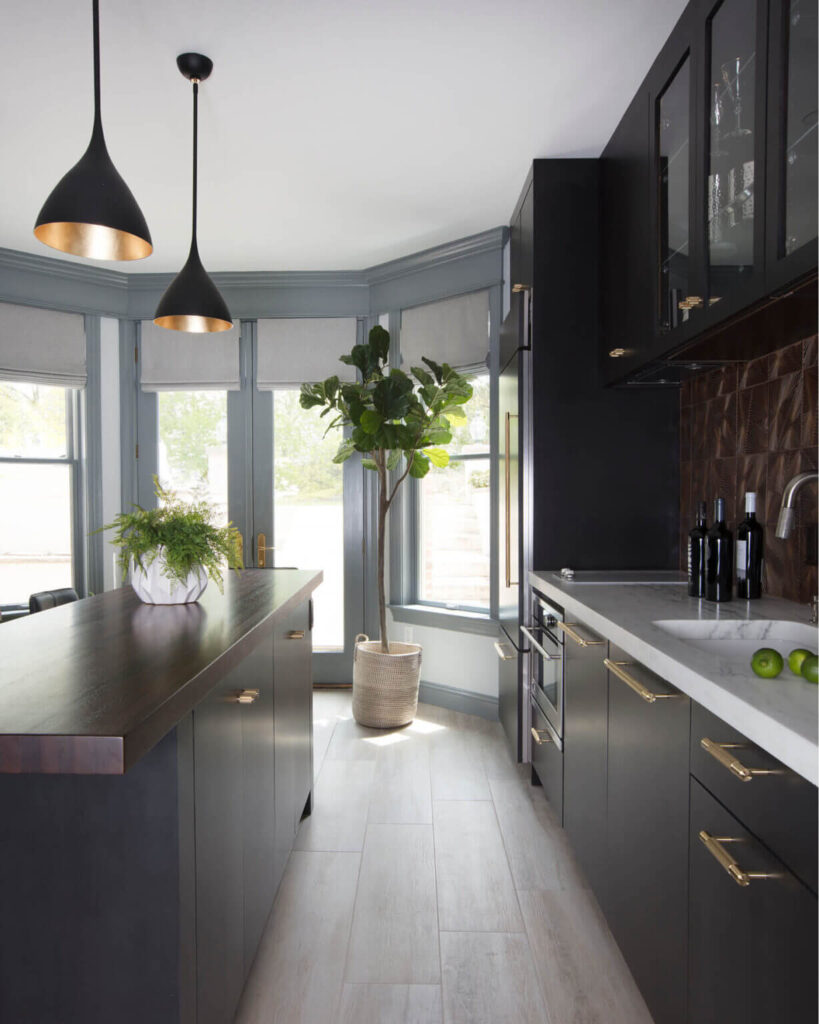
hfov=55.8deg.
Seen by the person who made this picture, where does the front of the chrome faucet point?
facing to the left of the viewer

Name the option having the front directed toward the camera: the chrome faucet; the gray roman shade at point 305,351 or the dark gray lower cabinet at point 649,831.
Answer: the gray roman shade

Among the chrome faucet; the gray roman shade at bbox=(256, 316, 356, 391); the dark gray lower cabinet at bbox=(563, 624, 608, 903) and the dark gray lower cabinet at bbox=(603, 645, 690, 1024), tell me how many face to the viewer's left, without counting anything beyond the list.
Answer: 3

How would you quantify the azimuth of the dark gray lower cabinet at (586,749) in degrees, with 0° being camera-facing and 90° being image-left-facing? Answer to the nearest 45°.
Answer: approximately 90°

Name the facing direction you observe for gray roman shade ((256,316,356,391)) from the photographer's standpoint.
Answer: facing the viewer

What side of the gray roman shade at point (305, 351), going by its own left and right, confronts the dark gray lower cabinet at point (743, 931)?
front

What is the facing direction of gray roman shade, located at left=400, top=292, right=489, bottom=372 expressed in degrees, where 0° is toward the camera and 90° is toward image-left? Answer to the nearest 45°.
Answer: approximately 45°

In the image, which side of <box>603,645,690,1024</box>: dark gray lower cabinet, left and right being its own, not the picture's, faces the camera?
left

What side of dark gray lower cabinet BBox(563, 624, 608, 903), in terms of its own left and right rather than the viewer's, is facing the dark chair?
front

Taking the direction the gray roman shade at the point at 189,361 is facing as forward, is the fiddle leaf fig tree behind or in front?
in front

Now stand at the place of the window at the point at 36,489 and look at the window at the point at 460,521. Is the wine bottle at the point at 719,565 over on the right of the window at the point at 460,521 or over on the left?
right

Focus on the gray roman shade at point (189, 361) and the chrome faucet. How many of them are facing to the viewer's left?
1

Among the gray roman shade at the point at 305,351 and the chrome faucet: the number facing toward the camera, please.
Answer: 1

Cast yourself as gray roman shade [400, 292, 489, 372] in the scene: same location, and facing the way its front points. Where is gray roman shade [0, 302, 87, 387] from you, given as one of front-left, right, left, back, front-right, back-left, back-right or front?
front-right

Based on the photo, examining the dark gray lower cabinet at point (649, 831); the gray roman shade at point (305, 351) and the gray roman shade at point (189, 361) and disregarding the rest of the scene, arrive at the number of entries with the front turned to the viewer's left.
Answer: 1

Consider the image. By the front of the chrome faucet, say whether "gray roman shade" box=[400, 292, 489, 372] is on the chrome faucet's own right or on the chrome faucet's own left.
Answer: on the chrome faucet's own right
